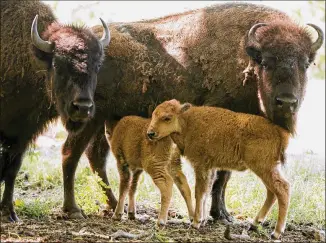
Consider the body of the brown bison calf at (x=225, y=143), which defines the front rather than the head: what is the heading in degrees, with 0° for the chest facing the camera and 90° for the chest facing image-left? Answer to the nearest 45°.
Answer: approximately 90°

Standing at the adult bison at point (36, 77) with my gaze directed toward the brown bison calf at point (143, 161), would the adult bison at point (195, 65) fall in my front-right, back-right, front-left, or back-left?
front-left

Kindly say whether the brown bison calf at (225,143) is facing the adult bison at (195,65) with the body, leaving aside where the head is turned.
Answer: no

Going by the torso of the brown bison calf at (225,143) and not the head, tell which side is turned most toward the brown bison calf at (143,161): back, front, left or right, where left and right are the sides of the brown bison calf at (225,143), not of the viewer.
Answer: front

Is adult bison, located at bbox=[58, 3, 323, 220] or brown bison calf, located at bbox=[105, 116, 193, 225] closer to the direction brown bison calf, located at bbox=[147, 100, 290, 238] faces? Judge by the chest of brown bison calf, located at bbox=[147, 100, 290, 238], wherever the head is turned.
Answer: the brown bison calf

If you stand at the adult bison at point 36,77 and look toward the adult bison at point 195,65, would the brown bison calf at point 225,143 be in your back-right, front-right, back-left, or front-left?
front-right
